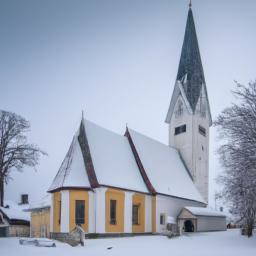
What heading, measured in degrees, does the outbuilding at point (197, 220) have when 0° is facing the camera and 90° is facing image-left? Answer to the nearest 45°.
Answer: approximately 45°

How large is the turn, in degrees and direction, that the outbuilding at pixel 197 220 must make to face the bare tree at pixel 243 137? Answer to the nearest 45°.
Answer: approximately 45° to its left
